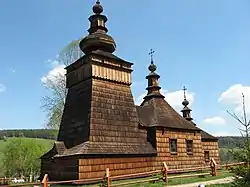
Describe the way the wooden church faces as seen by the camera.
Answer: facing the viewer and to the left of the viewer
